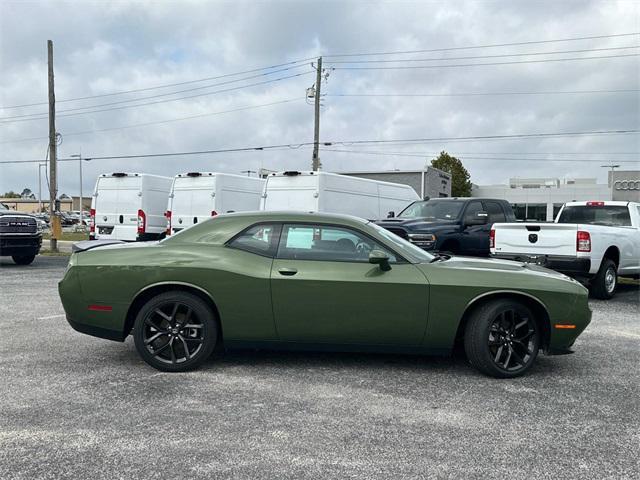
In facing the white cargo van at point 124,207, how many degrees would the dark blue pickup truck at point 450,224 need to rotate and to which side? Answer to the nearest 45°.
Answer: approximately 45° to its right

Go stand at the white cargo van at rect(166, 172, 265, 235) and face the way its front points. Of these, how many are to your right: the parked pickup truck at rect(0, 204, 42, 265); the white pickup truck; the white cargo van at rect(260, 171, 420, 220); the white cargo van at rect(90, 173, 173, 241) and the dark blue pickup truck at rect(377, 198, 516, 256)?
3

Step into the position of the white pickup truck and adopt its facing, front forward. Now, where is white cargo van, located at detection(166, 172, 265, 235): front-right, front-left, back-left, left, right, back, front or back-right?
back-left

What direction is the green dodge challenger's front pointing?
to the viewer's right

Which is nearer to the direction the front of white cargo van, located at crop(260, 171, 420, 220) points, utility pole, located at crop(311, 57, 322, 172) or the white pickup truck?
the utility pole

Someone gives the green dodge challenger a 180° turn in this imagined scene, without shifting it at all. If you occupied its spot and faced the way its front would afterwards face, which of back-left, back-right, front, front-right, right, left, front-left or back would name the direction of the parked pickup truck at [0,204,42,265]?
front-right

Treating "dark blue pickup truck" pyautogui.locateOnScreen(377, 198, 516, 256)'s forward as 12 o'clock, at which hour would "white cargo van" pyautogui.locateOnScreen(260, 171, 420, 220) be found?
The white cargo van is roughly at 2 o'clock from the dark blue pickup truck.

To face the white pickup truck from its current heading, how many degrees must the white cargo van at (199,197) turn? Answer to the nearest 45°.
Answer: approximately 90° to its right

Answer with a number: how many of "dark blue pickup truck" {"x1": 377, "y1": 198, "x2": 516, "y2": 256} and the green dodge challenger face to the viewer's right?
1

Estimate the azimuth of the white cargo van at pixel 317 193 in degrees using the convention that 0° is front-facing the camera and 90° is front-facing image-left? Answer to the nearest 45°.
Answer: approximately 225°
